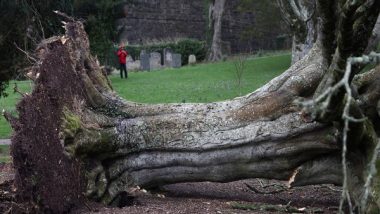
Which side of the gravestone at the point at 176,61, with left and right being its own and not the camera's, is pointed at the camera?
front

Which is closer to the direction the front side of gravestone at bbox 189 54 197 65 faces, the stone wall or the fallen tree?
the fallen tree

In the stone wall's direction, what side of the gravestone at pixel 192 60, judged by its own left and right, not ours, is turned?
back

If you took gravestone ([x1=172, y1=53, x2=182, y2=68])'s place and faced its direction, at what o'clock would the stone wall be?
The stone wall is roughly at 6 o'clock from the gravestone.

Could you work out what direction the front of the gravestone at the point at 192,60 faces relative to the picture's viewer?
facing the viewer

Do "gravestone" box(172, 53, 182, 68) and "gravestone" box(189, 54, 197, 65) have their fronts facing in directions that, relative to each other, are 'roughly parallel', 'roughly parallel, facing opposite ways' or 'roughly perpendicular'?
roughly parallel

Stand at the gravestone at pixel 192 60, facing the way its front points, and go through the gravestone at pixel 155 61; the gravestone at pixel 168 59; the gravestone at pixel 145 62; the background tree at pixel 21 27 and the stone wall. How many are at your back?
1

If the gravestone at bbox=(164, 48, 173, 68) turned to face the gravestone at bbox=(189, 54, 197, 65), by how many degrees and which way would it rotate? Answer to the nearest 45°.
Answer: approximately 135° to its left

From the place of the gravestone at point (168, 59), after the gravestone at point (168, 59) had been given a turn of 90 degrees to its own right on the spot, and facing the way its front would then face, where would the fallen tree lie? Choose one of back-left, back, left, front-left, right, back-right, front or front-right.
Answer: left

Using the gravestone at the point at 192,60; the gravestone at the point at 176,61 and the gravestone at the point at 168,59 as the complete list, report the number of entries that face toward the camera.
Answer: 3

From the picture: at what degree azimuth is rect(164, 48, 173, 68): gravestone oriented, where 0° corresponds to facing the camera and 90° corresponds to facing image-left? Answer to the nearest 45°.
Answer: approximately 0°

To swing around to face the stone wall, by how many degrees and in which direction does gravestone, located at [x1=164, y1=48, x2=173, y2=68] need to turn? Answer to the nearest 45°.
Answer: approximately 180°

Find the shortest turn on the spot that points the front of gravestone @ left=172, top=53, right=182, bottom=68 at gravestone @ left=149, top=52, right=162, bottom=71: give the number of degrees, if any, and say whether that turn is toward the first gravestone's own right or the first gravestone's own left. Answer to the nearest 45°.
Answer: approximately 90° to the first gravestone's own right
